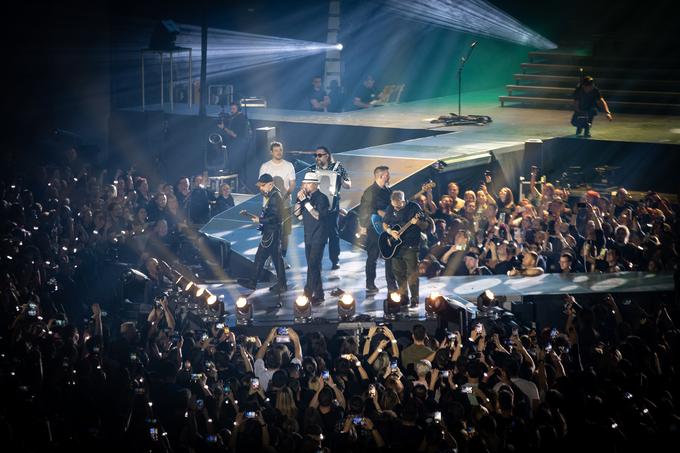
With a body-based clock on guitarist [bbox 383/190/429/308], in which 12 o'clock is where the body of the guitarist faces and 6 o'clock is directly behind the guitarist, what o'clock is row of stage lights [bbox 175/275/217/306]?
The row of stage lights is roughly at 3 o'clock from the guitarist.

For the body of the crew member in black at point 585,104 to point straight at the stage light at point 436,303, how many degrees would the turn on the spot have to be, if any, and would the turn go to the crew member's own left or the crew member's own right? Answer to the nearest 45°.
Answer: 0° — they already face it

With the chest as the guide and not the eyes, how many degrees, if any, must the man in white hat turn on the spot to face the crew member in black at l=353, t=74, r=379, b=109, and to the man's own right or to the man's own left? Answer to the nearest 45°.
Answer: approximately 135° to the man's own right

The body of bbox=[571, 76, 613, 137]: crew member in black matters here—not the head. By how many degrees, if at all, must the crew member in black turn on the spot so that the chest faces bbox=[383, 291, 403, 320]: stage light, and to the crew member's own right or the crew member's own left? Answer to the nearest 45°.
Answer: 0° — they already face it

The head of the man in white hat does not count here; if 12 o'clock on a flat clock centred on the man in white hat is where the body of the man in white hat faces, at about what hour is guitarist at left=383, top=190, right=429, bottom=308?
The guitarist is roughly at 8 o'clock from the man in white hat.

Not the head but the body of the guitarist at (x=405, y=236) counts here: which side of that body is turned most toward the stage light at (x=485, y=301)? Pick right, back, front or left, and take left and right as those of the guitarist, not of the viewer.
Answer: left

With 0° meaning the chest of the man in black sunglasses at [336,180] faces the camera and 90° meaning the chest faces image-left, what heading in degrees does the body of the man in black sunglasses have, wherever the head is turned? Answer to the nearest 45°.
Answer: approximately 45°

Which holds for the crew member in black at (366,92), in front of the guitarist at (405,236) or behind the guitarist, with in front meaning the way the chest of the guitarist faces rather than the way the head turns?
behind

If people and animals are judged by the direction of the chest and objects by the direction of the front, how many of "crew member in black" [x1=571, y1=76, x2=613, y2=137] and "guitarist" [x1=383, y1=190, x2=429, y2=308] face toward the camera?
2

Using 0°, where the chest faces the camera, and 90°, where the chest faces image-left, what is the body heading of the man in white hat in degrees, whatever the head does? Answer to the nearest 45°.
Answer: approximately 45°
